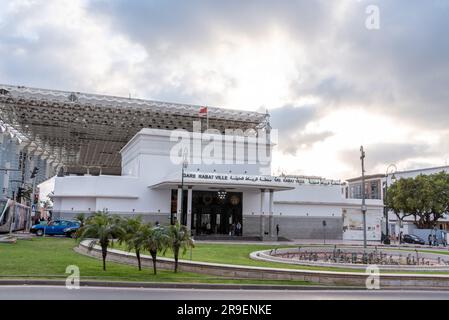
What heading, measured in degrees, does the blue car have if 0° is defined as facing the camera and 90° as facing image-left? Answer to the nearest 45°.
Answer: approximately 90°

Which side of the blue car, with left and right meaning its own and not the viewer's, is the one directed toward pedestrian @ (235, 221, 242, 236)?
back

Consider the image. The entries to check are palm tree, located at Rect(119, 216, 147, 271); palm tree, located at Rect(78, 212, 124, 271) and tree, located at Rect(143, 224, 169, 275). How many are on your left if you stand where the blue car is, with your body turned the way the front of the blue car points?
3

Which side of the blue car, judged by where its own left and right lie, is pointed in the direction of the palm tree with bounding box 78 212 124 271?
left

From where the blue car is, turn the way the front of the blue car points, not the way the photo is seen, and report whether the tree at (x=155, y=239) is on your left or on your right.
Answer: on your left

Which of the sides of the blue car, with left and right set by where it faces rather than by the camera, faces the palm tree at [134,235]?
left

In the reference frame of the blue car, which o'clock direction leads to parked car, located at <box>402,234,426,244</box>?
The parked car is roughly at 6 o'clock from the blue car.
